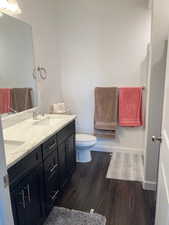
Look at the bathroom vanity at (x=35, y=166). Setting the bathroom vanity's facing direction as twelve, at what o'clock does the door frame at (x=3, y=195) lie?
The door frame is roughly at 2 o'clock from the bathroom vanity.

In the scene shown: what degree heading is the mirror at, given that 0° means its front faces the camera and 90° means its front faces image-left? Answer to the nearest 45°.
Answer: approximately 315°

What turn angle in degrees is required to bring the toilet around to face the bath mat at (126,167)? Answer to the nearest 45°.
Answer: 0° — it already faces it

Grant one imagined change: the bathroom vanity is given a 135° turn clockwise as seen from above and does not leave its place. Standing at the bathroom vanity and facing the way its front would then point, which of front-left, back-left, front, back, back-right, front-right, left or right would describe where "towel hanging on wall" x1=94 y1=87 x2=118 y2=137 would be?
back-right
